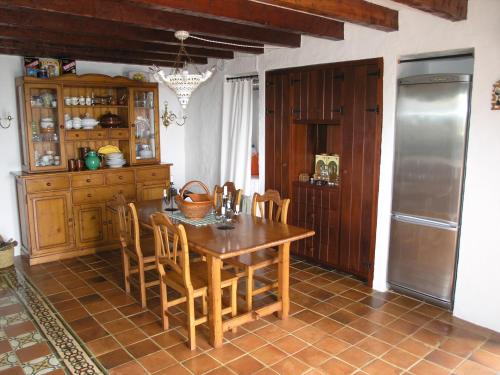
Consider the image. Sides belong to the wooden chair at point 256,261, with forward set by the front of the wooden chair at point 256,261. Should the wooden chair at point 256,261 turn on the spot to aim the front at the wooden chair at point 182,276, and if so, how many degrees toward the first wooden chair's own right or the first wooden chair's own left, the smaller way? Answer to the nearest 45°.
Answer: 0° — it already faces it

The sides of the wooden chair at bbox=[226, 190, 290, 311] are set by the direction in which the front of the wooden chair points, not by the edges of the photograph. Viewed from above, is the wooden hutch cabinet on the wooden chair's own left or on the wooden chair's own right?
on the wooden chair's own right

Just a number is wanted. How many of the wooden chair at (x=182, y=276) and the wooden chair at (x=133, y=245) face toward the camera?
0

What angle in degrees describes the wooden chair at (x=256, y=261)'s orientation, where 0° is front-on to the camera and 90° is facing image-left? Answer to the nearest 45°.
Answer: approximately 45°

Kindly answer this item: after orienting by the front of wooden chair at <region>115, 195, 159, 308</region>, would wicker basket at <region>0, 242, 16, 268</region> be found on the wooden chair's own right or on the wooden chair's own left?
on the wooden chair's own left

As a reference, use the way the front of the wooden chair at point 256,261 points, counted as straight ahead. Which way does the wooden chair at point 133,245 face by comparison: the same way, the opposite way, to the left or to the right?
the opposite way

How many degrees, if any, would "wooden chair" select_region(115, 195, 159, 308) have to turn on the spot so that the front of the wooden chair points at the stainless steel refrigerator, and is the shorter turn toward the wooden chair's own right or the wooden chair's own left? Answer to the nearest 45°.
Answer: approximately 45° to the wooden chair's own right
